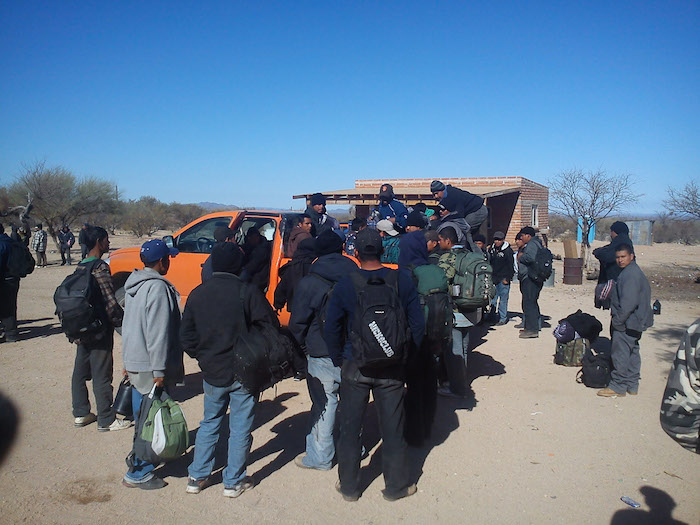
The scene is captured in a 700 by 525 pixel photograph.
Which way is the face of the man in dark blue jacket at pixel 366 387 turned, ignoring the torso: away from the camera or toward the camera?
away from the camera

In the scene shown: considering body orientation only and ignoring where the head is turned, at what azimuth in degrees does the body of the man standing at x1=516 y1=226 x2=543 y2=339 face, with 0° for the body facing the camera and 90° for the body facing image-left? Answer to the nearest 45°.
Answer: approximately 90°

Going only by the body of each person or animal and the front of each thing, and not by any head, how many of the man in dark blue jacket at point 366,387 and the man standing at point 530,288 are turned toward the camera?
0

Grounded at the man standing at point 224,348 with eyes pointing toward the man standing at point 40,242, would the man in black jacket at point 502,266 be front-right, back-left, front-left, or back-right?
front-right

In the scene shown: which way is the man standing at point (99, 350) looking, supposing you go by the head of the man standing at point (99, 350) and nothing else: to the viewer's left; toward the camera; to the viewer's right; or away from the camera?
to the viewer's right

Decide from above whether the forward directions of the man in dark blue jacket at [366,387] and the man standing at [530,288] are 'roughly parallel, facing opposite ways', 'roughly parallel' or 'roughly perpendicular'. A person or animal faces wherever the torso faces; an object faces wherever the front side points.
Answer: roughly perpendicular

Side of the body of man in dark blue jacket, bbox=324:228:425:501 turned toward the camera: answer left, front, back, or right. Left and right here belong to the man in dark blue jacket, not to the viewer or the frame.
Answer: back

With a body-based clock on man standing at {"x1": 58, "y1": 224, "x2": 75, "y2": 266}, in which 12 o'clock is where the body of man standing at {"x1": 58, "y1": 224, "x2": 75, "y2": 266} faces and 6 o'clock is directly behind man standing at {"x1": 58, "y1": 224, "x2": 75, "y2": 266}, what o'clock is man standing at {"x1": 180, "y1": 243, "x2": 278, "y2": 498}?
man standing at {"x1": 180, "y1": 243, "x2": 278, "y2": 498} is roughly at 12 o'clock from man standing at {"x1": 58, "y1": 224, "x2": 75, "y2": 266}.

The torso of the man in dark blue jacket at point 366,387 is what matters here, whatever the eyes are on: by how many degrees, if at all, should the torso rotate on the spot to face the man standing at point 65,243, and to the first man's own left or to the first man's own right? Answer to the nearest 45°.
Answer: approximately 45° to the first man's own left

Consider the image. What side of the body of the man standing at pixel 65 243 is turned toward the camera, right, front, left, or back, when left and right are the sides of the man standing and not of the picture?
front

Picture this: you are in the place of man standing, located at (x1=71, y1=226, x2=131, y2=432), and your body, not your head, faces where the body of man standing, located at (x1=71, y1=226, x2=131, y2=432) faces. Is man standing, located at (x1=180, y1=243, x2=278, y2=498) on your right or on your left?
on your right

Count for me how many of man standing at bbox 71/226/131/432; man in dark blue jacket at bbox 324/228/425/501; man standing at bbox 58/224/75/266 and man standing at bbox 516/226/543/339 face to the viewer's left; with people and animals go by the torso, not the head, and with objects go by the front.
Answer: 1

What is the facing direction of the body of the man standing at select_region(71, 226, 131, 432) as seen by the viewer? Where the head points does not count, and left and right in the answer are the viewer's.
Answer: facing away from the viewer and to the right of the viewer

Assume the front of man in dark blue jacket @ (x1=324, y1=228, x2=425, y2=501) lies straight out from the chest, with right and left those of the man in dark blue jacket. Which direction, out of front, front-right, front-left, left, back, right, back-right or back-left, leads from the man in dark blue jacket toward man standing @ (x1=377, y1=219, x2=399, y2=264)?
front

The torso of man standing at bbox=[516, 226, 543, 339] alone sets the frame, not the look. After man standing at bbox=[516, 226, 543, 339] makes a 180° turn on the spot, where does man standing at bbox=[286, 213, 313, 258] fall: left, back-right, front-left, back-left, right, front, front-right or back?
back-right

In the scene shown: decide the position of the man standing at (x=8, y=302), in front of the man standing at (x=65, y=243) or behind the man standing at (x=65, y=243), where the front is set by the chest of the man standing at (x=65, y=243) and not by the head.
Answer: in front

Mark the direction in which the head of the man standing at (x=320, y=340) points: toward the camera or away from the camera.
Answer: away from the camera
